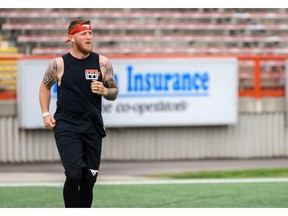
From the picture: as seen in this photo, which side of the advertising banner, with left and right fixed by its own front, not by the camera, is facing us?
front

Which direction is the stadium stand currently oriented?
toward the camera

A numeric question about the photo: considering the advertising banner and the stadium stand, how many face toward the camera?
2

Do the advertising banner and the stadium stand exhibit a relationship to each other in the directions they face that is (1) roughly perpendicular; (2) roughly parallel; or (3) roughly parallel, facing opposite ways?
roughly parallel
